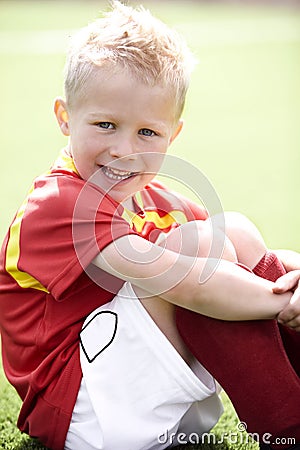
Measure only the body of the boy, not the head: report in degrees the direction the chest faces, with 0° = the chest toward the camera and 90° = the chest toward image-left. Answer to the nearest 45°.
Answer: approximately 315°

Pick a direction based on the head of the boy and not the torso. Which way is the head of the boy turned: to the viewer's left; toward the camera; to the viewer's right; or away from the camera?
toward the camera
